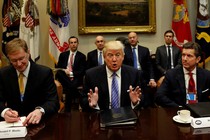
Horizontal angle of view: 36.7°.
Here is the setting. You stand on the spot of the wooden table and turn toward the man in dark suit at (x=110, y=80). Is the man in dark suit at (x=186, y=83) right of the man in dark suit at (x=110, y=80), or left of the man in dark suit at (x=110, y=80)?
right

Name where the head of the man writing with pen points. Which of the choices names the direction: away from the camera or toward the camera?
toward the camera

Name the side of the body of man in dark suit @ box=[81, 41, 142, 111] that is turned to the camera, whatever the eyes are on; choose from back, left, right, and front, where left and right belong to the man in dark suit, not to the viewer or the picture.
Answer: front

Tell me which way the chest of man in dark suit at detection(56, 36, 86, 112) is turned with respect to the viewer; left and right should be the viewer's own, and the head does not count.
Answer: facing the viewer

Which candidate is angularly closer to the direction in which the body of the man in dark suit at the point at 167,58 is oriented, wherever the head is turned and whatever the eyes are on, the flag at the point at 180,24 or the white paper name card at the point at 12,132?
the white paper name card

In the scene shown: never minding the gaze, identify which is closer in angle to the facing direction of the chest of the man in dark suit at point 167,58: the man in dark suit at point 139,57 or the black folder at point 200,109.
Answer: the black folder

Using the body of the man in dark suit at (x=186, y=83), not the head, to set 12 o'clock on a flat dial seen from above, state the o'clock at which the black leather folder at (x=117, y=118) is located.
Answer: The black leather folder is roughly at 1 o'clock from the man in dark suit.

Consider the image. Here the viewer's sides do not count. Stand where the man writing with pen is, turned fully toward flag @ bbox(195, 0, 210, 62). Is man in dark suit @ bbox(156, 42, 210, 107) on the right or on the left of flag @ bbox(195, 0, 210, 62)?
right

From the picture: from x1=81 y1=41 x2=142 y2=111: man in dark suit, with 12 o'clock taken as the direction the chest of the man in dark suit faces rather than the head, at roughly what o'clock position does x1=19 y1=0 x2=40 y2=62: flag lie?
The flag is roughly at 5 o'clock from the man in dark suit.

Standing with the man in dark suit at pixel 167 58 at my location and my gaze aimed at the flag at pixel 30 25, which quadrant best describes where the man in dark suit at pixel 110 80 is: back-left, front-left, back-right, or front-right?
front-left
